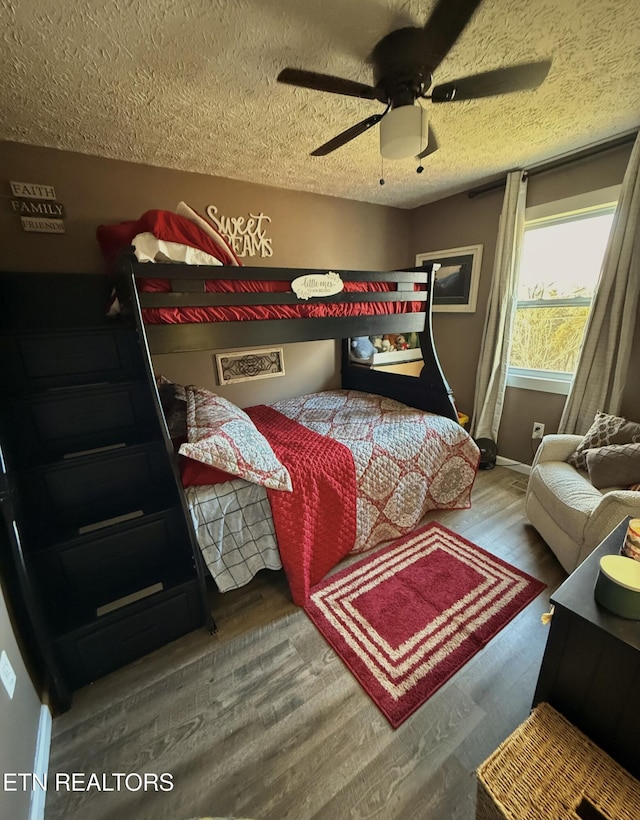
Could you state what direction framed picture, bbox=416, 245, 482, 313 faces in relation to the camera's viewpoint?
facing the viewer and to the left of the viewer

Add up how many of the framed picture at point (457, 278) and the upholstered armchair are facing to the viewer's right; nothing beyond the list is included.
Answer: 0

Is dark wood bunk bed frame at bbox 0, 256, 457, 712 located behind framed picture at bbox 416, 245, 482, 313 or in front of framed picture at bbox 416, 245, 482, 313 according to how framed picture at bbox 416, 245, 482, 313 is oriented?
in front

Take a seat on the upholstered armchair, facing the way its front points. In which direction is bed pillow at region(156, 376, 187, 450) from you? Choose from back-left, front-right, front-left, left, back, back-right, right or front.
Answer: front

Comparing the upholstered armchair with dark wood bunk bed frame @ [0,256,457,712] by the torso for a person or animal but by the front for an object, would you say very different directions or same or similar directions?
very different directions

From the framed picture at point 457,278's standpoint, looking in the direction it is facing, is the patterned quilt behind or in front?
in front

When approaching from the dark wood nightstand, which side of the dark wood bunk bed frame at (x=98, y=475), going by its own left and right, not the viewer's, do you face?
front

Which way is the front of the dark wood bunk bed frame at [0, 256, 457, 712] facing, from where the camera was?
facing the viewer and to the right of the viewer

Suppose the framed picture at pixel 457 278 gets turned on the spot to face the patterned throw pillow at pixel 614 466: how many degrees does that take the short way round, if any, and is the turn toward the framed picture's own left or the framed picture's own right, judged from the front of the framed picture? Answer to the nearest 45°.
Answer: approximately 90° to the framed picture's own left

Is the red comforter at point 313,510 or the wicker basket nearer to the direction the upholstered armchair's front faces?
the red comforter
